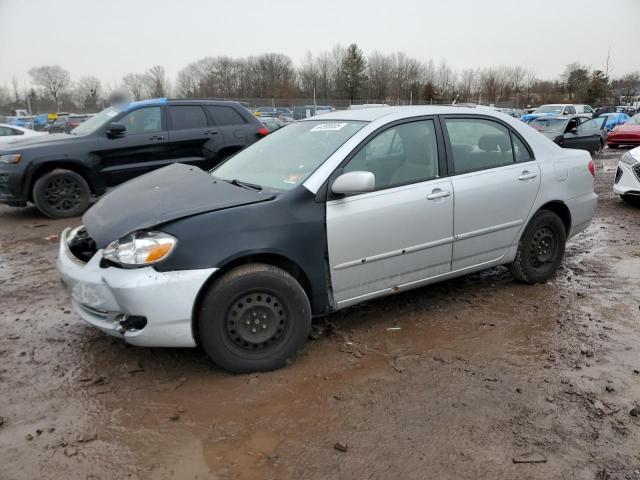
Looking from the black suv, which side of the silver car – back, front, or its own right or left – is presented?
right

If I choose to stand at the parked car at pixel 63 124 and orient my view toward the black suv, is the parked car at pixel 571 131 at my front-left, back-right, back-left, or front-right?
front-left

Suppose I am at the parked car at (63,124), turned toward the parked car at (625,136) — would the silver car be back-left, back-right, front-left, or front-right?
front-right

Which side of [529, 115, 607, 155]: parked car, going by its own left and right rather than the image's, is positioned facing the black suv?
front

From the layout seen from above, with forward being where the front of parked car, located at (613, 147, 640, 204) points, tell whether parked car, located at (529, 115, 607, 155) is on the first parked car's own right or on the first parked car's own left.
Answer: on the first parked car's own right

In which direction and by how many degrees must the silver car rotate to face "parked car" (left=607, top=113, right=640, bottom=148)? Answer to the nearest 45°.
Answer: approximately 180°

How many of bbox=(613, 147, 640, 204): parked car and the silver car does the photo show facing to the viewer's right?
0

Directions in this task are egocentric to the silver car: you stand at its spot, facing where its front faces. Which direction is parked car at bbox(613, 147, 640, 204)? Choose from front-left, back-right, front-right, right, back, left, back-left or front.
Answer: back

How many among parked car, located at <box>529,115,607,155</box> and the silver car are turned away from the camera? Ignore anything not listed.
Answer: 0

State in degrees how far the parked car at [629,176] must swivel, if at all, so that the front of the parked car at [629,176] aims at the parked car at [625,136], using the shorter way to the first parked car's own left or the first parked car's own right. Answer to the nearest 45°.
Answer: approximately 135° to the first parked car's own right

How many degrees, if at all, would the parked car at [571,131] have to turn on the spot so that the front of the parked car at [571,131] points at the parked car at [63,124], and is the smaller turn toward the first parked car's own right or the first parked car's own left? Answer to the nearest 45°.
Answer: approximately 45° to the first parked car's own right

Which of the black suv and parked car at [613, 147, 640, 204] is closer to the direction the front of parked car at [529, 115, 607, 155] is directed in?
the black suv

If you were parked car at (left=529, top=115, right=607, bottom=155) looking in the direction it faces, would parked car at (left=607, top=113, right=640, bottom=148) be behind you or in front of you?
behind

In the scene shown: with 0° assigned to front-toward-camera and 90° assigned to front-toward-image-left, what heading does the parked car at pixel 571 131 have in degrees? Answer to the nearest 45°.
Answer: approximately 45°

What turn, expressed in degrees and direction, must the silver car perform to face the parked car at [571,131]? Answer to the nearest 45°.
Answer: approximately 180°

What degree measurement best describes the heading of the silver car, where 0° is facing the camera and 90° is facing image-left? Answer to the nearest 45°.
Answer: approximately 45°
